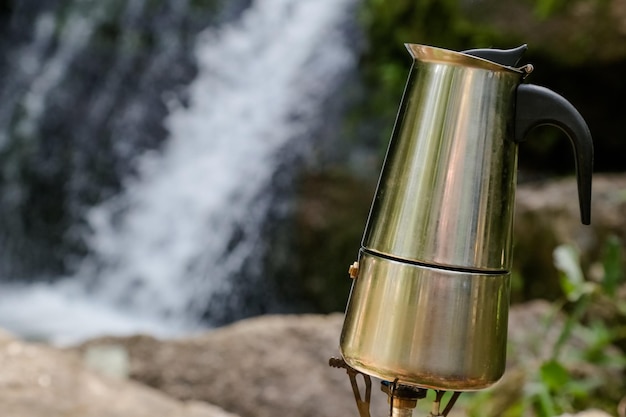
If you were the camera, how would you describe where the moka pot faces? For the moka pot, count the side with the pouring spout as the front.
facing to the left of the viewer

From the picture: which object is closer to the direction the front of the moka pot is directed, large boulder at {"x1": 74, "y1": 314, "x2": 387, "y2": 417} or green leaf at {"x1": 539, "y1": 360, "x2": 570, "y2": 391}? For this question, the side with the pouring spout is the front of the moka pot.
the large boulder
